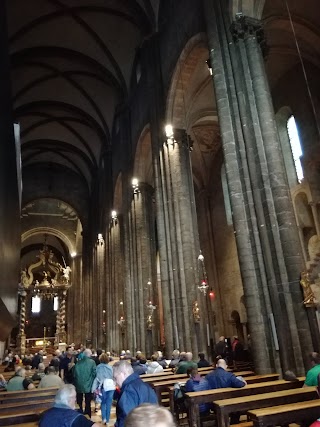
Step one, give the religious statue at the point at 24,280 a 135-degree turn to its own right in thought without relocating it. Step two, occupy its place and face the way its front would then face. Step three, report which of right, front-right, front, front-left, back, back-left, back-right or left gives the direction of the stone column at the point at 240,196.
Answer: back-left

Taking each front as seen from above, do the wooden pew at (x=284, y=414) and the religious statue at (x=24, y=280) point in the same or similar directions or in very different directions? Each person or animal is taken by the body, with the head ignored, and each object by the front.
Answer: very different directions

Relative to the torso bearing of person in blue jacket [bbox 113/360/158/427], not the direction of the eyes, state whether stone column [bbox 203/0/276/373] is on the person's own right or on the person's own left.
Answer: on the person's own right

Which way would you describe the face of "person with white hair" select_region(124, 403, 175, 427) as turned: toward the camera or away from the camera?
away from the camera

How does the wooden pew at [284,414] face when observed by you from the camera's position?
facing away from the viewer and to the left of the viewer

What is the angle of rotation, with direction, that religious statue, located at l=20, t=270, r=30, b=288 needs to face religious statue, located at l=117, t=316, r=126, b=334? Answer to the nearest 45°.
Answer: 0° — it already faces it

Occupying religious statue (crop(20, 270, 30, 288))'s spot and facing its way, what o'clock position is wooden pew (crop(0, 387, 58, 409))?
The wooden pew is roughly at 12 o'clock from the religious statue.

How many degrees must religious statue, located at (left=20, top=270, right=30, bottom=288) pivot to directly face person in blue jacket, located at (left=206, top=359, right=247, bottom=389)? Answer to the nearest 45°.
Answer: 0° — it already faces them

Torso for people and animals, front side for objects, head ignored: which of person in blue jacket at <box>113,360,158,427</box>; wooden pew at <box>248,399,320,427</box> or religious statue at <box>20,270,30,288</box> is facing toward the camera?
the religious statue

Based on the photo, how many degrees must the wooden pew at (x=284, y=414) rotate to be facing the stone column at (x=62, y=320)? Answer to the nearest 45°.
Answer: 0° — it already faces it

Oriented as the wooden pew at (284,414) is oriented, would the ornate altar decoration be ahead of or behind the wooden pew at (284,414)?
ahead

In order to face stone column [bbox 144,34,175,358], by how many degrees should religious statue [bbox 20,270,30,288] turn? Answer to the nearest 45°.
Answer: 0° — it already faces it
